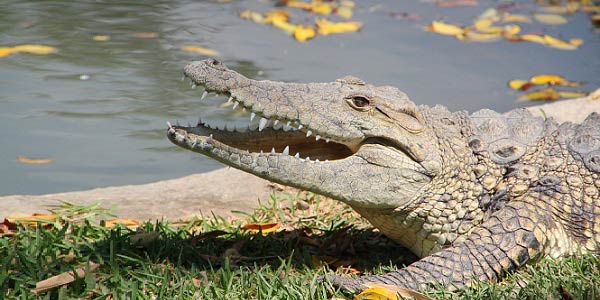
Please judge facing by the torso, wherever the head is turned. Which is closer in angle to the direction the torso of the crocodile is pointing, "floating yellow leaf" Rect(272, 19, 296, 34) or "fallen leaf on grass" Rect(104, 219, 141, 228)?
the fallen leaf on grass

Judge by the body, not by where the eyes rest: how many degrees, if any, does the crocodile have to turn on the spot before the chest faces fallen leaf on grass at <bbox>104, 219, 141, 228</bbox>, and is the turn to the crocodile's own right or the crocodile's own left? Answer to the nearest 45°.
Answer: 0° — it already faces it

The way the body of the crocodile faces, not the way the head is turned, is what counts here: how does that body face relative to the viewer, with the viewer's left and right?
facing to the left of the viewer

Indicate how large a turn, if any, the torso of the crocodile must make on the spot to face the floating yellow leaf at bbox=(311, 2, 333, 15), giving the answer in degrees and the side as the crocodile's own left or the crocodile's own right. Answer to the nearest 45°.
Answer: approximately 90° to the crocodile's own right

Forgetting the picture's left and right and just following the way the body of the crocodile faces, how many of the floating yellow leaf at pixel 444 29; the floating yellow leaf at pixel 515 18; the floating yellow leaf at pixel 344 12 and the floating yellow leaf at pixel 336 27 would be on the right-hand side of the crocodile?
4

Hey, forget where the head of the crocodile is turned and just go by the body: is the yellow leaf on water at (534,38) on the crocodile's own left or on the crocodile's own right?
on the crocodile's own right

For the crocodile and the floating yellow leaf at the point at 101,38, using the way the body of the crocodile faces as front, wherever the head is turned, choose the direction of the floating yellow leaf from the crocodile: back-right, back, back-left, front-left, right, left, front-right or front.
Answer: front-right

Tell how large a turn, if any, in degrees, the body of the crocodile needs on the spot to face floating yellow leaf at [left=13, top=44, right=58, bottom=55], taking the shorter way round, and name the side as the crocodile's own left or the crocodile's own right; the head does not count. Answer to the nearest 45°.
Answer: approximately 45° to the crocodile's own right

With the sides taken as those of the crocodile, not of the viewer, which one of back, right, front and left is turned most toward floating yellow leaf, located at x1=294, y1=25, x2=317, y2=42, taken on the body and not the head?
right

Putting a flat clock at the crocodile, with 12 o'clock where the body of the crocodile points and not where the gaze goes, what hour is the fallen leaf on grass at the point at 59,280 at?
The fallen leaf on grass is roughly at 11 o'clock from the crocodile.

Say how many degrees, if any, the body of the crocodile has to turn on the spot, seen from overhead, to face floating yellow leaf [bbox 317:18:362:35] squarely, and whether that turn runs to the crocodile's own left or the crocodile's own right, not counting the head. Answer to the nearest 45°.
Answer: approximately 90° to the crocodile's own right
